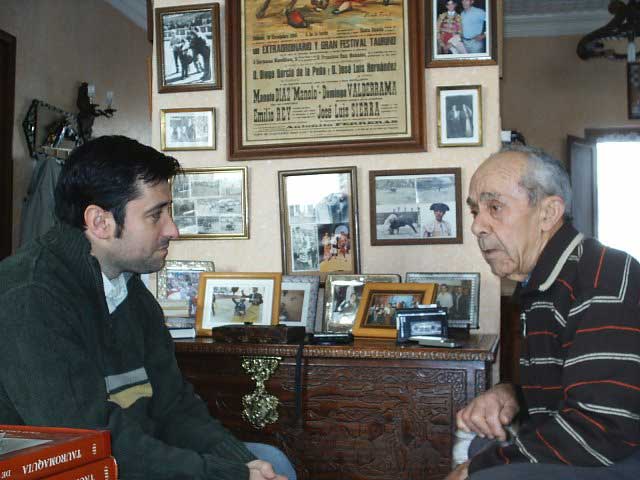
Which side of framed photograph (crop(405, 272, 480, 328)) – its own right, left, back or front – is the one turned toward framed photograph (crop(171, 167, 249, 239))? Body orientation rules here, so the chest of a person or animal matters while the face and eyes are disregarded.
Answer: right

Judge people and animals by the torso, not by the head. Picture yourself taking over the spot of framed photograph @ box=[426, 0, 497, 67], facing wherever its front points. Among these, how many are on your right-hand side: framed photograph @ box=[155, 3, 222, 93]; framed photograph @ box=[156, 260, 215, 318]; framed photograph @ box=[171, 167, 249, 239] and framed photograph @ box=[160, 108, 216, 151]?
4

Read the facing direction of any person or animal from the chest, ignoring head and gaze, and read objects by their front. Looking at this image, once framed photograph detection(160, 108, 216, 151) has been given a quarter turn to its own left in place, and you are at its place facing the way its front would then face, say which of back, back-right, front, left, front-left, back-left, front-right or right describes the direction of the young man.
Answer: right

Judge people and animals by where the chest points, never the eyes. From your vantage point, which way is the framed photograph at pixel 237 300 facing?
toward the camera

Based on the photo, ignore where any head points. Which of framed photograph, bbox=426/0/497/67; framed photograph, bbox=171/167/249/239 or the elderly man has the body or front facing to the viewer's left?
the elderly man

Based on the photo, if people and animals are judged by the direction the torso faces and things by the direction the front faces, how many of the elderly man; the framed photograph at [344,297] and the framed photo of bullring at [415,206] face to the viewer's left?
1

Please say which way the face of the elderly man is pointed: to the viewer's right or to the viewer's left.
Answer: to the viewer's left

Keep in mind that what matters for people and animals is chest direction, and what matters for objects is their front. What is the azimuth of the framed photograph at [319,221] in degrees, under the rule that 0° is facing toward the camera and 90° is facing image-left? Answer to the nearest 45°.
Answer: approximately 0°

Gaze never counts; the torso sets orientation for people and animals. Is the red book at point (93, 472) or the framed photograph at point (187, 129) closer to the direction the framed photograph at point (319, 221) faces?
the red book

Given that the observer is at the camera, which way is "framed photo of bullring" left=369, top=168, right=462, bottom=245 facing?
facing the viewer

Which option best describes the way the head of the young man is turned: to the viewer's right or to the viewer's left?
to the viewer's right
